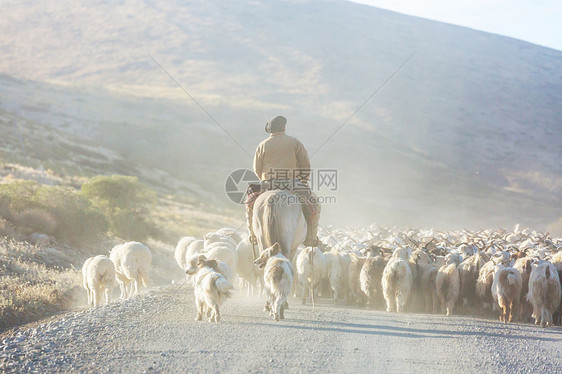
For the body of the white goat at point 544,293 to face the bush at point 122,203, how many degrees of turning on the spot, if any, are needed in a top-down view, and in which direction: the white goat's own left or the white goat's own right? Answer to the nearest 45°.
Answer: approximately 45° to the white goat's own left

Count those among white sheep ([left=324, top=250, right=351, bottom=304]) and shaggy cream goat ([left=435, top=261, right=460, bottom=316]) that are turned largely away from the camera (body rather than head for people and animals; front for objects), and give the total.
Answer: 2

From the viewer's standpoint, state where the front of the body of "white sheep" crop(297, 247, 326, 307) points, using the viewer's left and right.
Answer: facing away from the viewer

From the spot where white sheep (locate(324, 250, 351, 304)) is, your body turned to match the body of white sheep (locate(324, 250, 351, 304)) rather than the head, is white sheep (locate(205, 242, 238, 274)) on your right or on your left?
on your left

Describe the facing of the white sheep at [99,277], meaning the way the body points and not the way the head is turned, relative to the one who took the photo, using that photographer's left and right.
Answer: facing away from the viewer

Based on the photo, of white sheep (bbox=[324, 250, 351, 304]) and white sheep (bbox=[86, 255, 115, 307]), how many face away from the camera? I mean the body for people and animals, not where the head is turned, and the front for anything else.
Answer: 2

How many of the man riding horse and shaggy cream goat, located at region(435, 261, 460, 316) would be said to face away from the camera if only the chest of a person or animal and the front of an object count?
2

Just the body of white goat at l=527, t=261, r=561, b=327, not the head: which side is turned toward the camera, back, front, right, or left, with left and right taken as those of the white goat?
back

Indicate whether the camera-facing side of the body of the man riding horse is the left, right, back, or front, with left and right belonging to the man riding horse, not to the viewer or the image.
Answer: back

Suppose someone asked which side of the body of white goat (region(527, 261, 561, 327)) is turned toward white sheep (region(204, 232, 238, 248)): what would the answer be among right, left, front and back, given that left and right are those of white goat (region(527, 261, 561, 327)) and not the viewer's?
left

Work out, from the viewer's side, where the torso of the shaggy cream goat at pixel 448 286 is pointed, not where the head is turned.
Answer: away from the camera

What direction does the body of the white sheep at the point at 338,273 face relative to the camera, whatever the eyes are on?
away from the camera
